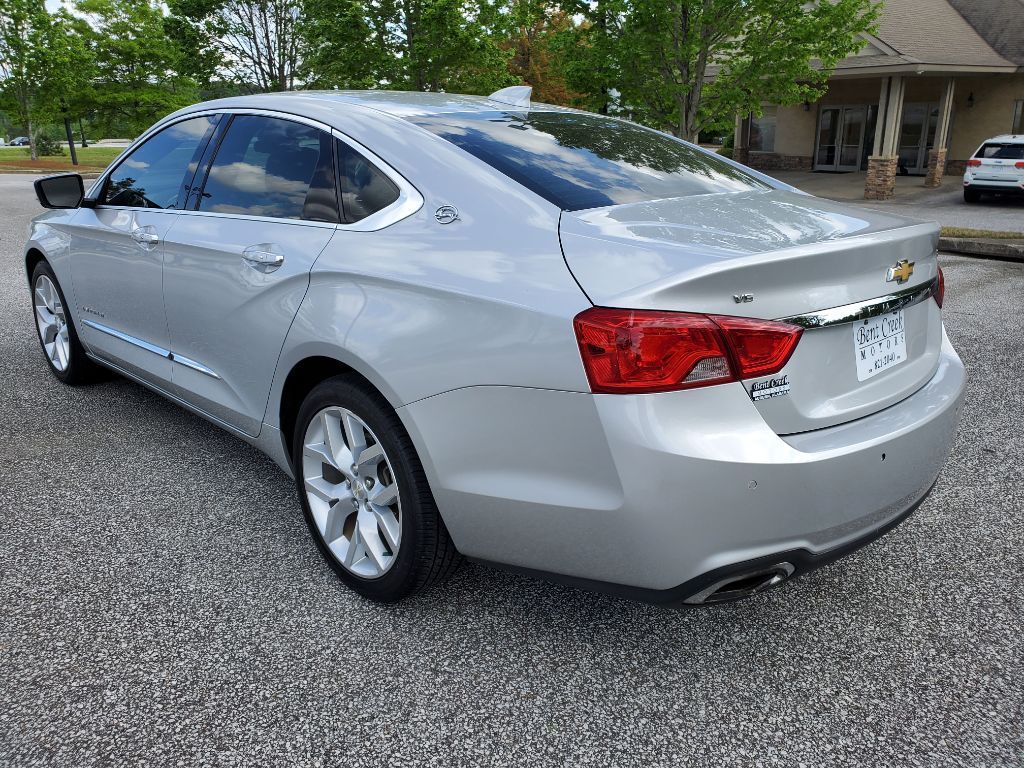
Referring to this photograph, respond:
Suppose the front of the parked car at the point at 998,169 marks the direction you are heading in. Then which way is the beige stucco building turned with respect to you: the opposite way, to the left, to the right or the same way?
the opposite way

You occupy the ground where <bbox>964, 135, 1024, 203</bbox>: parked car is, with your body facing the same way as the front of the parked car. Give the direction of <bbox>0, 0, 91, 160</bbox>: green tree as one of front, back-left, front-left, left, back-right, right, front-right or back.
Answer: left

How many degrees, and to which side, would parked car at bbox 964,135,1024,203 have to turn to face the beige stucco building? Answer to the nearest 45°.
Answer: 0° — it already faces it

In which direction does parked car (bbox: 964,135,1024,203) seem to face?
away from the camera

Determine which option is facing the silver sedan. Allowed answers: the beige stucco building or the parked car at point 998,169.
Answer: the beige stucco building

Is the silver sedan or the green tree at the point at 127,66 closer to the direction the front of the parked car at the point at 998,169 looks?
the green tree

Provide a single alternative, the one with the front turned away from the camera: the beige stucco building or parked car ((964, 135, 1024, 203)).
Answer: the parked car

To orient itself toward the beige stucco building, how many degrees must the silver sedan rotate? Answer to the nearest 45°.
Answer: approximately 90° to its right

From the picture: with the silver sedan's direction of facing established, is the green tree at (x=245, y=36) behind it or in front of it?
in front

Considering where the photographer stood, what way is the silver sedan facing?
facing away from the viewer and to the left of the viewer

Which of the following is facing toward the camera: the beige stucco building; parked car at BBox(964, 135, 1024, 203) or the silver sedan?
the beige stucco building

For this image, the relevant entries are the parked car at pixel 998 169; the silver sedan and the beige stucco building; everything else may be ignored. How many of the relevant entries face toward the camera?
1

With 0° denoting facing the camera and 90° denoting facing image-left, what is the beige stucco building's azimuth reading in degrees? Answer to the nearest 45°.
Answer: approximately 0°
